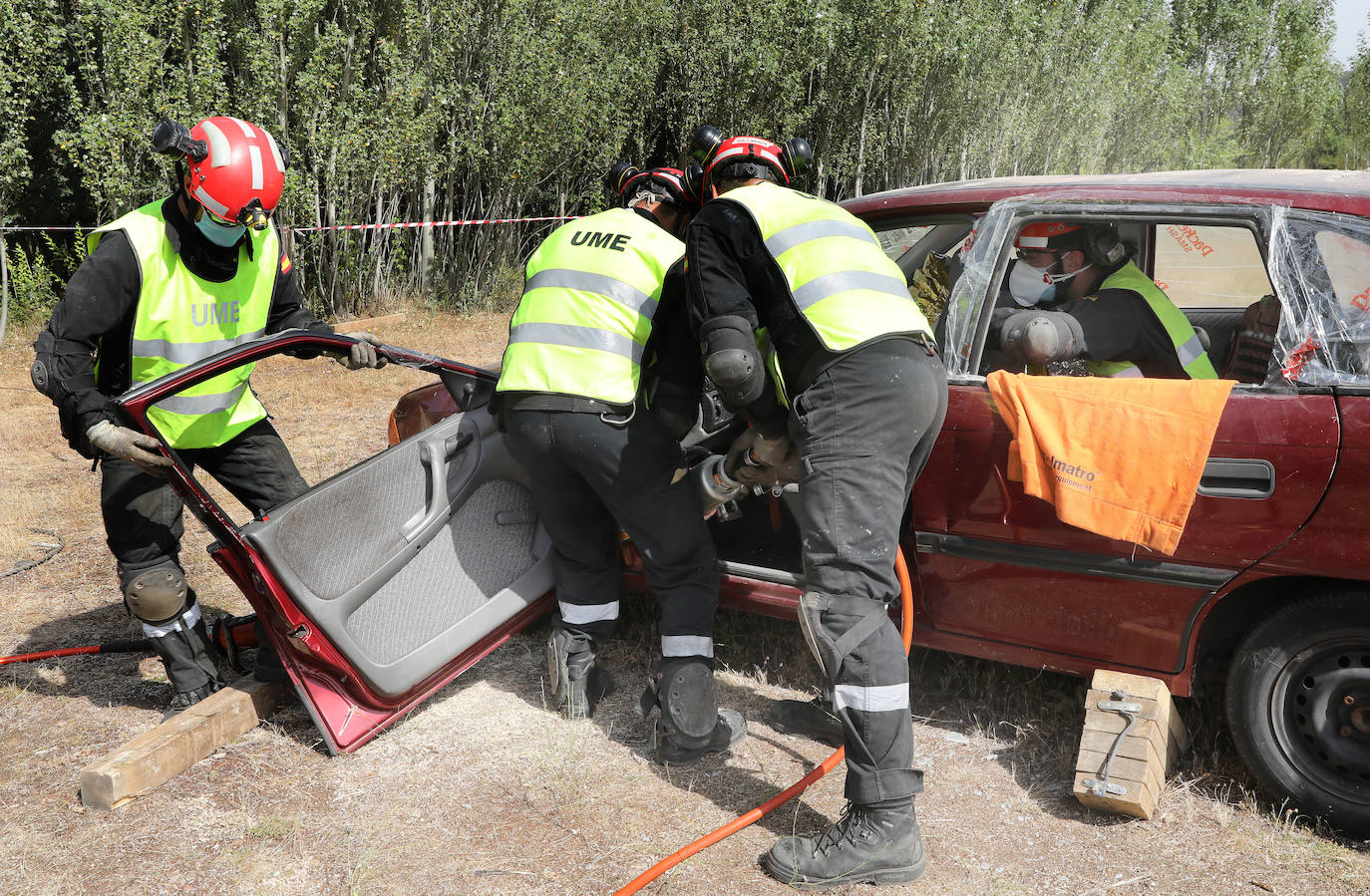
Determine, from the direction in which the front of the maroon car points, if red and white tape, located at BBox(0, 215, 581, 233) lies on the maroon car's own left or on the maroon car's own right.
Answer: on the maroon car's own right

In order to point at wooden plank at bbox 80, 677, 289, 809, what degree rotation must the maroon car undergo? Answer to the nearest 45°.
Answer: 0° — it already faces it

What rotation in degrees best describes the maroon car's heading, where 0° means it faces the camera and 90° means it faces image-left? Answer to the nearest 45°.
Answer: approximately 90°
